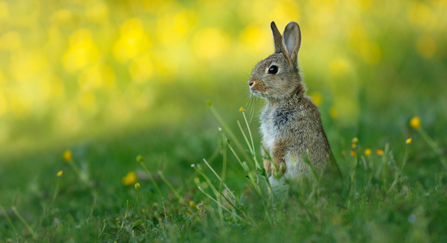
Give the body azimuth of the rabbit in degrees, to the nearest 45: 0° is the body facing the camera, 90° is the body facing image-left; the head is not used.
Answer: approximately 90°
